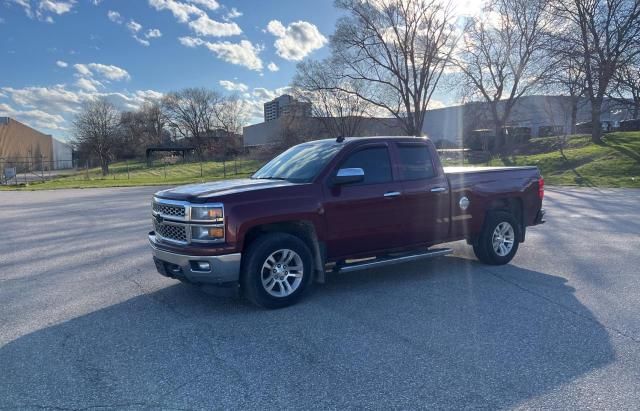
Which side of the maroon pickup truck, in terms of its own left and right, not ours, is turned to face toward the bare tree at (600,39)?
back

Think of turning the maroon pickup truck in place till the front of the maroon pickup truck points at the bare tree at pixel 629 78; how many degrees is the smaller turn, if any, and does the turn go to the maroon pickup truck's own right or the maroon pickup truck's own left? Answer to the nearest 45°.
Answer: approximately 180°

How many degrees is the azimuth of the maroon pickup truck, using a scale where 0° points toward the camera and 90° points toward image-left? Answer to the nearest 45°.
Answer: approximately 45°

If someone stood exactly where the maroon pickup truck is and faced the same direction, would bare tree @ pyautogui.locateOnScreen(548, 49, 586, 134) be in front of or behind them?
behind
